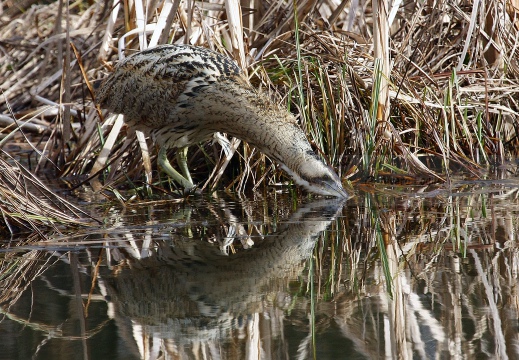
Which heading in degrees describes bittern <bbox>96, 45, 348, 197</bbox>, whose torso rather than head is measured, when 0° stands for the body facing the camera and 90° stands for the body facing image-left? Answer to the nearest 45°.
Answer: approximately 270°
